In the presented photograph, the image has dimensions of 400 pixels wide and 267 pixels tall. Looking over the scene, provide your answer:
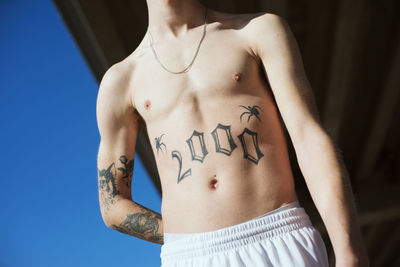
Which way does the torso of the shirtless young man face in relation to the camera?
toward the camera
